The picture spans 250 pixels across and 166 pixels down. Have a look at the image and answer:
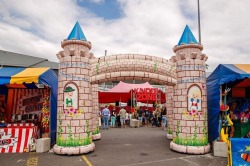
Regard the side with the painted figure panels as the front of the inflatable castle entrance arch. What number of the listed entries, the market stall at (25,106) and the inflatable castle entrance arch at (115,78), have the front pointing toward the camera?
2

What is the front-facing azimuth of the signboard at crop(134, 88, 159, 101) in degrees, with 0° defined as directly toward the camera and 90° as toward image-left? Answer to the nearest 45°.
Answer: approximately 0°

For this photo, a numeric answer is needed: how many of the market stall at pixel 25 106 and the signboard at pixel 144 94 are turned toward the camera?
2

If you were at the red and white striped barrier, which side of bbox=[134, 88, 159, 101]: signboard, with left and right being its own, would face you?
front

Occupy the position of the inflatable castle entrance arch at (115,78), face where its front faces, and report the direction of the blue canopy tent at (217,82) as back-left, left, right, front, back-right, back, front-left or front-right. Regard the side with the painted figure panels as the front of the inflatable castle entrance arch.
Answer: left

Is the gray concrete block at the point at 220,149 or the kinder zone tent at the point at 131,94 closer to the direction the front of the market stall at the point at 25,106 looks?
the gray concrete block

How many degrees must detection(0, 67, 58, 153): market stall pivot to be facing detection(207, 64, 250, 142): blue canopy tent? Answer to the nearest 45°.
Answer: approximately 45° to its left
